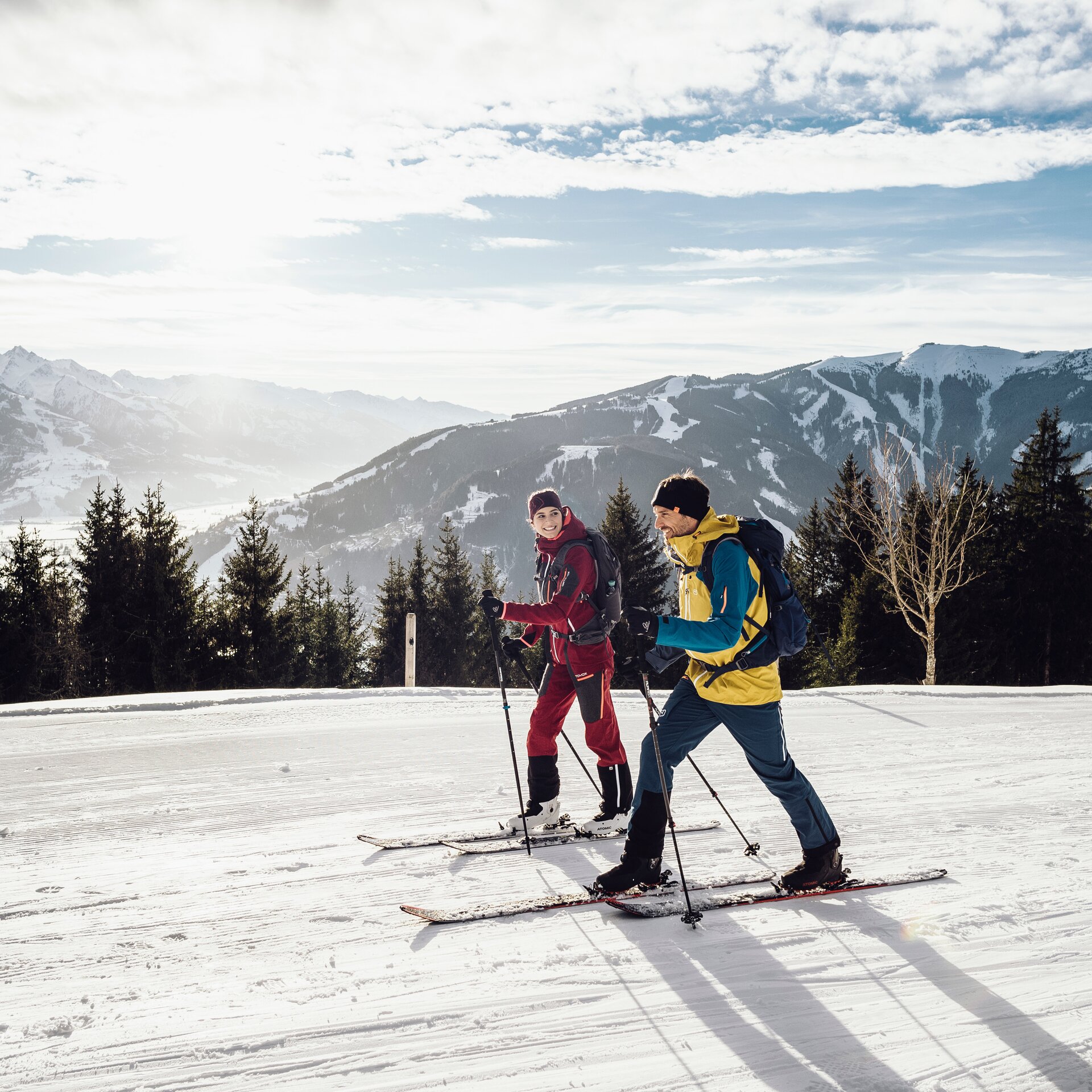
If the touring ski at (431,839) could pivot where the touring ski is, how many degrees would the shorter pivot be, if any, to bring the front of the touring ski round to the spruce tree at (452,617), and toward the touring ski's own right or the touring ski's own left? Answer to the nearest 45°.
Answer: approximately 90° to the touring ski's own right

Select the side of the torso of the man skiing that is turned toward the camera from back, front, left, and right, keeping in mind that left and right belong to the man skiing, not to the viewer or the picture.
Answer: left

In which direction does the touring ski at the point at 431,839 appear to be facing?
to the viewer's left

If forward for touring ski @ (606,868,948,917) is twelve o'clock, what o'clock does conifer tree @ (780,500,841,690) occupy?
The conifer tree is roughly at 3 o'clock from the touring ski.

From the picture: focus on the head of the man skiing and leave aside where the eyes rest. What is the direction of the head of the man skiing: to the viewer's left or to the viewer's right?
to the viewer's left

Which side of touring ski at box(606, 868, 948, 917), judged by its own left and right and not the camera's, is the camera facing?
left

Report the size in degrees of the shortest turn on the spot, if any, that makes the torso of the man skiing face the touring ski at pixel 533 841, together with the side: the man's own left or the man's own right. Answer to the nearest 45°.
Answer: approximately 45° to the man's own right
